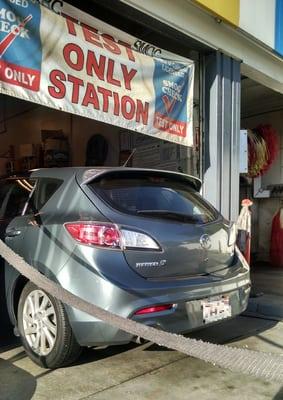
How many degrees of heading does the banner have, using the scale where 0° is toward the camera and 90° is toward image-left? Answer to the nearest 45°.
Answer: approximately 315°

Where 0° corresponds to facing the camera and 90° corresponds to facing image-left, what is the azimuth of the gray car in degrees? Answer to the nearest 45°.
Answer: approximately 135°

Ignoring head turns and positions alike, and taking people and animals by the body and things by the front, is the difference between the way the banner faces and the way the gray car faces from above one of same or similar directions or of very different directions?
very different directions
